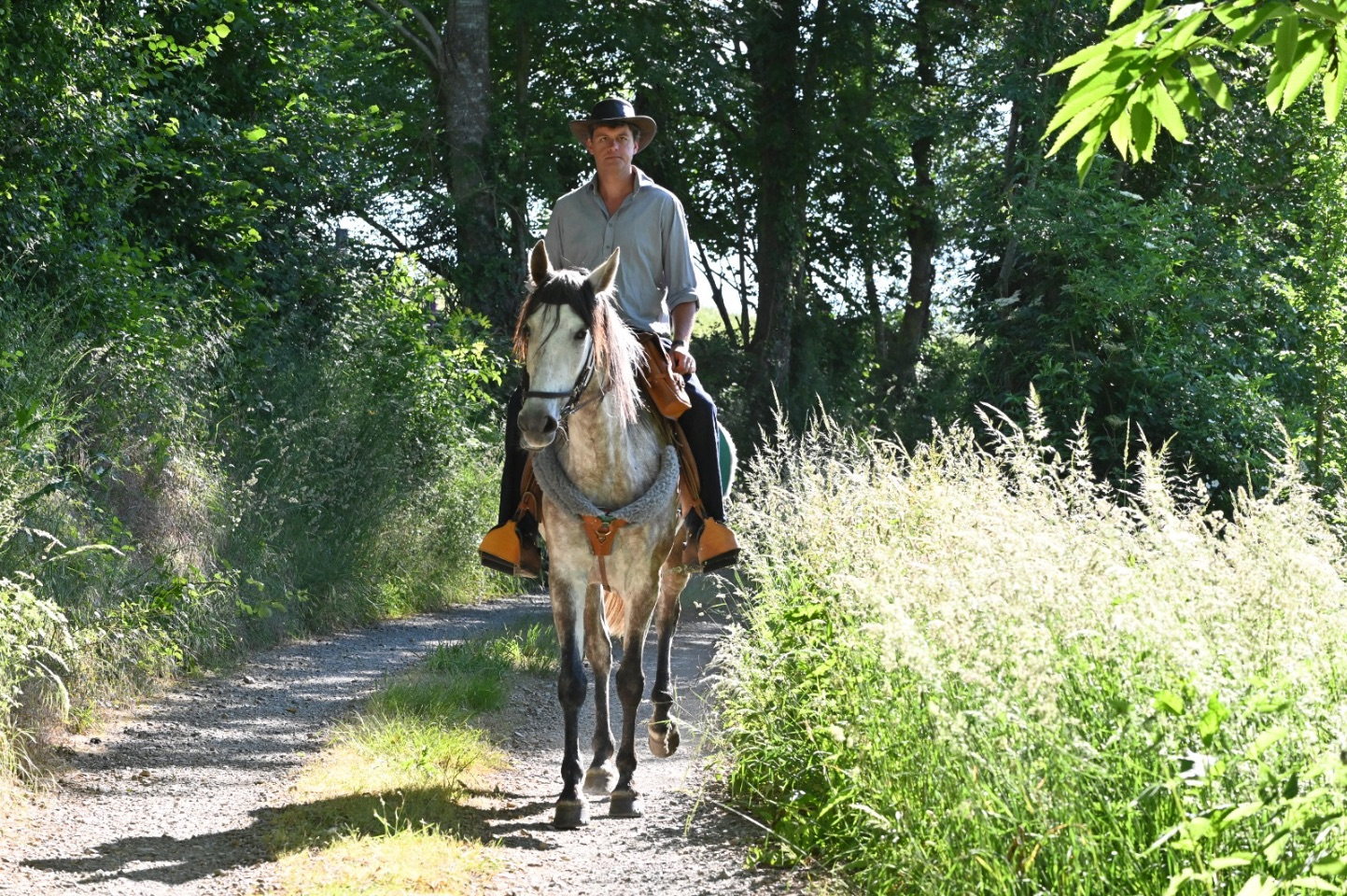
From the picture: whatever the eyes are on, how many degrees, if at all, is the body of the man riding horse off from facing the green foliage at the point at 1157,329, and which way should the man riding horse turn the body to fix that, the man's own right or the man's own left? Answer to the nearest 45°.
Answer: approximately 135° to the man's own left

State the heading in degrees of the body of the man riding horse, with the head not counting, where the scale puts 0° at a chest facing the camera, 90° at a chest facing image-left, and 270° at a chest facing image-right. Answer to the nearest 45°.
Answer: approximately 0°

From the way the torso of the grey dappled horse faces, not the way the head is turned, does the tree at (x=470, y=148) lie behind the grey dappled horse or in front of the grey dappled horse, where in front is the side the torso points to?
behind

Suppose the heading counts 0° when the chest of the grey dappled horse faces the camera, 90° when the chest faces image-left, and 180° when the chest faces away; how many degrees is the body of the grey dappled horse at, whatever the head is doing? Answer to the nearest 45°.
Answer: approximately 0°

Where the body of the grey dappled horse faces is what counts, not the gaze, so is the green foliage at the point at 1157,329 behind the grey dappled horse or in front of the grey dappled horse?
behind

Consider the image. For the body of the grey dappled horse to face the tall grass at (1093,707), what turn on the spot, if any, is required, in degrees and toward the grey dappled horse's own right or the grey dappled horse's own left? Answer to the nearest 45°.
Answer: approximately 45° to the grey dappled horse's own left
